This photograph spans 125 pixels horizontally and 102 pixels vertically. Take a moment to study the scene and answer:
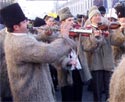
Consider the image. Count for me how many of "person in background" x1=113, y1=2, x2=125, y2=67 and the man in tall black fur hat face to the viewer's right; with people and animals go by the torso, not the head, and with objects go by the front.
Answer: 1

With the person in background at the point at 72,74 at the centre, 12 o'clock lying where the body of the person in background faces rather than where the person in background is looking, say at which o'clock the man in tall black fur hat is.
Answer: The man in tall black fur hat is roughly at 2 o'clock from the person in background.

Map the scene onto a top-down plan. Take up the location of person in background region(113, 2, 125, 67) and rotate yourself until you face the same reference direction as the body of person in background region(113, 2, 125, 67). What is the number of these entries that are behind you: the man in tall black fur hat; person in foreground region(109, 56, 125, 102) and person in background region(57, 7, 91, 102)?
0

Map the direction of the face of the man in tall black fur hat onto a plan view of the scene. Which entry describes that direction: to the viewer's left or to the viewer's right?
to the viewer's right

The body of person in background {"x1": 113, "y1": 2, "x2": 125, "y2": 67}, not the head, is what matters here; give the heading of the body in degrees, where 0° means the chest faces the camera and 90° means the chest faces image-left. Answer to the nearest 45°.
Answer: approximately 45°

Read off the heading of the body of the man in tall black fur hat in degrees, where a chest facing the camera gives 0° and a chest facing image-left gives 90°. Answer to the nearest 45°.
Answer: approximately 270°

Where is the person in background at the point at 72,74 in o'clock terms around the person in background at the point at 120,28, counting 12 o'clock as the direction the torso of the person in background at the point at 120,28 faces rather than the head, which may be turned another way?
the person in background at the point at 72,74 is roughly at 12 o'clock from the person in background at the point at 120,28.

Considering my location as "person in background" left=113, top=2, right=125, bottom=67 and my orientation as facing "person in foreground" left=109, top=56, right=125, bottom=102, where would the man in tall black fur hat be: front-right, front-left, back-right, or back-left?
front-right

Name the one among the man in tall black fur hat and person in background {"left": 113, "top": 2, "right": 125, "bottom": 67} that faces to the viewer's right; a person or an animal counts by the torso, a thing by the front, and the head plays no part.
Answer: the man in tall black fur hat

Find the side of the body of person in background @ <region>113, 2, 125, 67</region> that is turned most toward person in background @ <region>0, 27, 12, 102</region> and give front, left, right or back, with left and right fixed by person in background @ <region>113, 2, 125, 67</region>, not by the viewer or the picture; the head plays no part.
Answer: front
